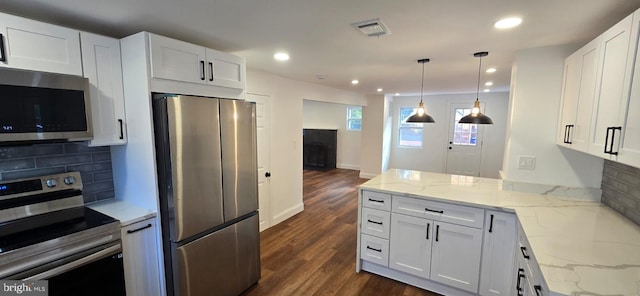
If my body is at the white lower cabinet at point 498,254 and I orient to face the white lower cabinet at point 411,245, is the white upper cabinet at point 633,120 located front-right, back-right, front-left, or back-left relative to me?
back-left

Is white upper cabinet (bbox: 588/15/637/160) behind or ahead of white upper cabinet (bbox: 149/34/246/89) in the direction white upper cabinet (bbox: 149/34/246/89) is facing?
ahead

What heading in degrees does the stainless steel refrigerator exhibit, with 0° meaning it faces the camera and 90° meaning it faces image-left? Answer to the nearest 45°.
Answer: approximately 315°

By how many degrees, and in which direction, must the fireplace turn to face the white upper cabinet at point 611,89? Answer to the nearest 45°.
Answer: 0° — it already faces it

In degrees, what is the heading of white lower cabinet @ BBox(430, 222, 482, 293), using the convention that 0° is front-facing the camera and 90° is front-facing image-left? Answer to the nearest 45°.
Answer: approximately 45°

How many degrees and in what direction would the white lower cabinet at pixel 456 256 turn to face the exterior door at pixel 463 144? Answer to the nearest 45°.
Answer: approximately 135° to its right

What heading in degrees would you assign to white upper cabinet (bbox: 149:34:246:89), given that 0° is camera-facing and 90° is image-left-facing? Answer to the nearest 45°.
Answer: approximately 315°

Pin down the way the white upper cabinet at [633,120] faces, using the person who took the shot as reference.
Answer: facing to the left of the viewer

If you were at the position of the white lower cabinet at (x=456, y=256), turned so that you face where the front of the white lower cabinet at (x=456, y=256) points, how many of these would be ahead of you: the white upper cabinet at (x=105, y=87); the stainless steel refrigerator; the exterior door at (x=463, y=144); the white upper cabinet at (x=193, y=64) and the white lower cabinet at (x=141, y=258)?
4
